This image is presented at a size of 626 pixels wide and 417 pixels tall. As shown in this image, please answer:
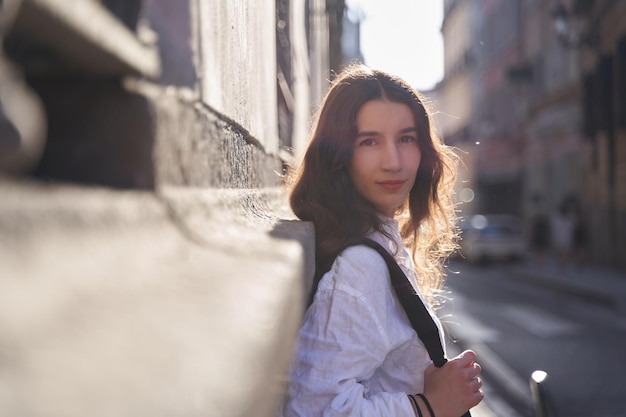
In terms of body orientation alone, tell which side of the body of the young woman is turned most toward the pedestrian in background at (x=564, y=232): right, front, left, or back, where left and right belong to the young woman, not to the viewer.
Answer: left

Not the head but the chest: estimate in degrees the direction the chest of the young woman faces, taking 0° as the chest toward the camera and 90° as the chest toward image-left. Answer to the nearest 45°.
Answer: approximately 270°

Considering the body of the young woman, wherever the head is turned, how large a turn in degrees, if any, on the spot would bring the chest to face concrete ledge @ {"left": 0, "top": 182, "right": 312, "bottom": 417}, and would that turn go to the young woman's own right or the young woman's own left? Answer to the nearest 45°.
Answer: approximately 90° to the young woman's own right

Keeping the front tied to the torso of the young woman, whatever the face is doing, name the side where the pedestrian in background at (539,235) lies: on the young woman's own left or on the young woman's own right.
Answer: on the young woman's own left
